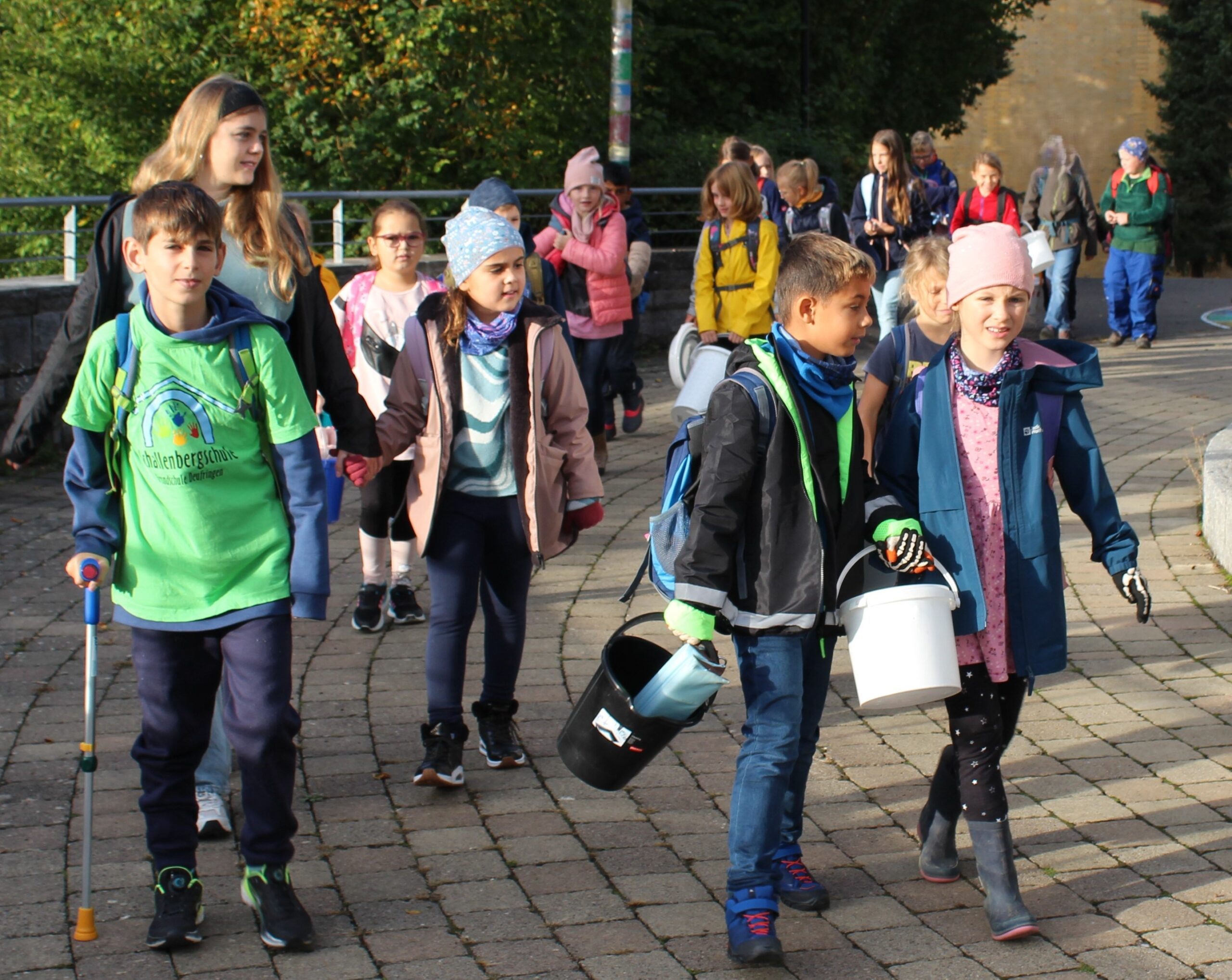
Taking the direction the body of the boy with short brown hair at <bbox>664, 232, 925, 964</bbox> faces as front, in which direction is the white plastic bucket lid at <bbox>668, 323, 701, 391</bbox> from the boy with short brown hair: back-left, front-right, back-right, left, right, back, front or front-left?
back-left

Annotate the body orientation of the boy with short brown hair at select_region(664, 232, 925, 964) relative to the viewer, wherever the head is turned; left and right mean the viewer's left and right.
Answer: facing the viewer and to the right of the viewer

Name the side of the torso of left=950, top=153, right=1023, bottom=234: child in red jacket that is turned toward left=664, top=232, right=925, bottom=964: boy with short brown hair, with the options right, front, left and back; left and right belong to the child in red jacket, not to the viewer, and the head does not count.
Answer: front

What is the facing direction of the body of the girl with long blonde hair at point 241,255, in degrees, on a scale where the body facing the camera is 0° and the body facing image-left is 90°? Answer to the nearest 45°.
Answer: approximately 0°

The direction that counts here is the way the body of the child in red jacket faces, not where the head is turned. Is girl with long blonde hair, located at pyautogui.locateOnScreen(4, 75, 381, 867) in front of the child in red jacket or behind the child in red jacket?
in front

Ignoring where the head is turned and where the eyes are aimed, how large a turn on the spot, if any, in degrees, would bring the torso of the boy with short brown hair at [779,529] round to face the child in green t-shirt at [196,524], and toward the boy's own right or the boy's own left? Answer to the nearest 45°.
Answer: approximately 135° to the boy's own right

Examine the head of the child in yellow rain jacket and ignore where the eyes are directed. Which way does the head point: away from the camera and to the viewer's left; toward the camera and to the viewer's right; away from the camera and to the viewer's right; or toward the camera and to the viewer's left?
toward the camera and to the viewer's left

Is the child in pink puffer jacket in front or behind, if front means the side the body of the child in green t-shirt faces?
behind

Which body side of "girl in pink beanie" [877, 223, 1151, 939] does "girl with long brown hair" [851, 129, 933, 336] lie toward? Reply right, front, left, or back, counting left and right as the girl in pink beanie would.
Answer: back

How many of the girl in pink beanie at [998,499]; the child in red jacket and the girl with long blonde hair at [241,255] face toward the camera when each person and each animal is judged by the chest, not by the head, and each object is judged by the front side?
3
